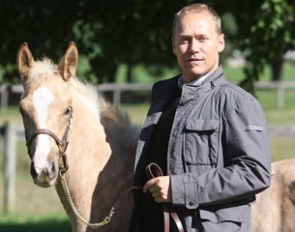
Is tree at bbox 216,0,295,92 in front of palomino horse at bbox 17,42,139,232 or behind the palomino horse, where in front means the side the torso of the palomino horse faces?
behind

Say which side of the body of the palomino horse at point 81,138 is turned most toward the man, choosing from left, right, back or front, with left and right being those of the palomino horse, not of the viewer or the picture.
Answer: left

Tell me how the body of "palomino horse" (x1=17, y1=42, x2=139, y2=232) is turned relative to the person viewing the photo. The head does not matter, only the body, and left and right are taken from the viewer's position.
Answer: facing the viewer and to the left of the viewer

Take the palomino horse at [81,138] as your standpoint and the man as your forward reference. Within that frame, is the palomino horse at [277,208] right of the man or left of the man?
left

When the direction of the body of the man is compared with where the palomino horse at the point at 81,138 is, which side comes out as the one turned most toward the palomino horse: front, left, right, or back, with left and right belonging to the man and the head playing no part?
right

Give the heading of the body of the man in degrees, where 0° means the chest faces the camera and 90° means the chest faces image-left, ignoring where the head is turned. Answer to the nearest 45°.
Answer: approximately 45°

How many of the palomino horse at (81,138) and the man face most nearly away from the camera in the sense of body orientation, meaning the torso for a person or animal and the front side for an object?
0
